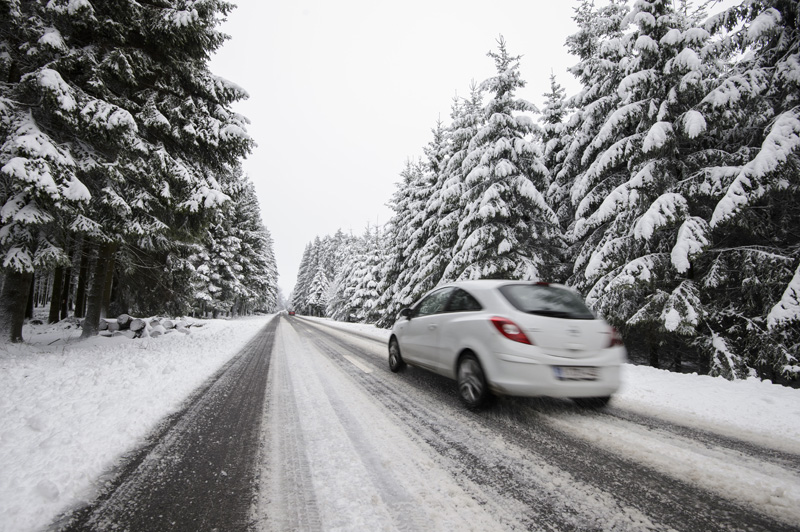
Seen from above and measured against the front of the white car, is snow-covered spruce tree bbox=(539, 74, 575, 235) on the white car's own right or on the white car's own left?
on the white car's own right

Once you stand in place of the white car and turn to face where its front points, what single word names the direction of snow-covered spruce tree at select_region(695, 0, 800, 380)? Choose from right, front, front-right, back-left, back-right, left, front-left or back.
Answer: right

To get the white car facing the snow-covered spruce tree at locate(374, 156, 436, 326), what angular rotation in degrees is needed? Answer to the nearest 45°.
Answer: approximately 45° to its right

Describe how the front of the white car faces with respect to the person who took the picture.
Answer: facing away from the viewer and to the left of the viewer

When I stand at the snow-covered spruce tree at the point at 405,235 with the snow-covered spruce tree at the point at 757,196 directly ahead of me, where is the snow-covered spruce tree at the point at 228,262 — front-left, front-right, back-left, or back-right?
back-right

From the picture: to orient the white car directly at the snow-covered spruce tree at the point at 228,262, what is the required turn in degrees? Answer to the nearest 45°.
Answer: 0° — it already faces it

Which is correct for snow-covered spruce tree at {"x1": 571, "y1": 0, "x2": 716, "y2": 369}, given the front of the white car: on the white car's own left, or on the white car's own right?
on the white car's own right
